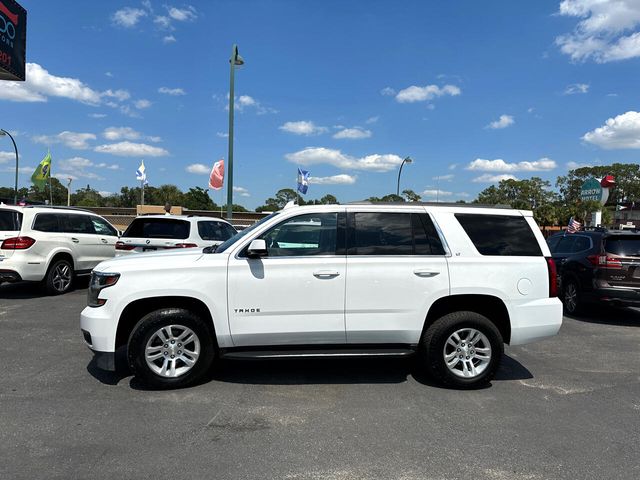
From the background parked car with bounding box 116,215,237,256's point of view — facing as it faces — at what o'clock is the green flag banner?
The green flag banner is roughly at 10 o'clock from the background parked car.

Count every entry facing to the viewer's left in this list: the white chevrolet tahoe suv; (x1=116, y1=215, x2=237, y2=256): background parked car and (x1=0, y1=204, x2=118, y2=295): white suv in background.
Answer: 1

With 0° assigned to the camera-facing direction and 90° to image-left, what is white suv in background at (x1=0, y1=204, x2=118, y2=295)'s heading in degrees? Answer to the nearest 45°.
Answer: approximately 225°

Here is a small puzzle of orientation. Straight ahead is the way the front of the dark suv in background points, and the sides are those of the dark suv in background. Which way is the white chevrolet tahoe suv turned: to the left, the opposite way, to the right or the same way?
to the left

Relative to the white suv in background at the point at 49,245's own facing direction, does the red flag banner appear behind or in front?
in front

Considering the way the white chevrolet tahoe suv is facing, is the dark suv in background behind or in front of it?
behind

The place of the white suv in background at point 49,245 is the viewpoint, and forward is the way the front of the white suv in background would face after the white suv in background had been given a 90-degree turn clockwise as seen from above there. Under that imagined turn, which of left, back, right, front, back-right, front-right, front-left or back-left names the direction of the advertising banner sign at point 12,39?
back-left

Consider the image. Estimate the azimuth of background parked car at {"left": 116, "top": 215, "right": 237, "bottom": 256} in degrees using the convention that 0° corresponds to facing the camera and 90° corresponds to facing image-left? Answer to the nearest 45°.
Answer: approximately 225°

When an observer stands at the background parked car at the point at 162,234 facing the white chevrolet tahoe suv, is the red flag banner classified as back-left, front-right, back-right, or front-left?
back-left

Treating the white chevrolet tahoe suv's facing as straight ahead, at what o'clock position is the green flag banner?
The green flag banner is roughly at 2 o'clock from the white chevrolet tahoe suv.

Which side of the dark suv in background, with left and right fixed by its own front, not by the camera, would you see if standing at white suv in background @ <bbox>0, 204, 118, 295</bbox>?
left

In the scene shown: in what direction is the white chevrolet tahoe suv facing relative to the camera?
to the viewer's left
